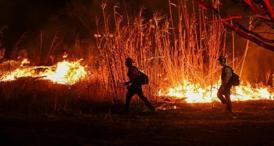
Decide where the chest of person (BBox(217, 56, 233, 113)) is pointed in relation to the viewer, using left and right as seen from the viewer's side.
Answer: facing to the left of the viewer

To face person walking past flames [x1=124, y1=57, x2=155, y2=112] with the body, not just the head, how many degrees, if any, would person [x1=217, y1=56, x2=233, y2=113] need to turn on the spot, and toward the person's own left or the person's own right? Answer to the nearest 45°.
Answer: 0° — they already face them
